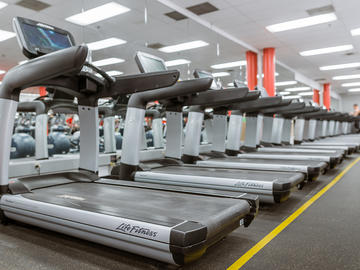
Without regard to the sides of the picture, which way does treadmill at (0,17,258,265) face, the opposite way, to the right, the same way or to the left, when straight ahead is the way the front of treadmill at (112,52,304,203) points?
the same way

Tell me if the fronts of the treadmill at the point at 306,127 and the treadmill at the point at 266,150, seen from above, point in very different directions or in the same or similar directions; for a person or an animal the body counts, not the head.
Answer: same or similar directions

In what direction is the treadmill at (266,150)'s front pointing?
to the viewer's left

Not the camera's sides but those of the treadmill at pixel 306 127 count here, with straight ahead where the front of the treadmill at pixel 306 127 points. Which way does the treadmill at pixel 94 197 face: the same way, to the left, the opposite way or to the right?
the same way

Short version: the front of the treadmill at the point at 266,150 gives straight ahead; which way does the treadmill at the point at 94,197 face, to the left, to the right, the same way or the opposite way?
the same way

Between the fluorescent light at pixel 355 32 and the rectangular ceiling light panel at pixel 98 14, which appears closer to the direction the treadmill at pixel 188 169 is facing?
the rectangular ceiling light panel

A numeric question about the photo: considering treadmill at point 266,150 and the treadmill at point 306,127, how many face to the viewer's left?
2

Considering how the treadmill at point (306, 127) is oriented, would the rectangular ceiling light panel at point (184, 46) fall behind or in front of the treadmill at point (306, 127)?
in front

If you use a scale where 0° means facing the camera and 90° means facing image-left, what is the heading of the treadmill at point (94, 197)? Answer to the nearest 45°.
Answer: approximately 135°
